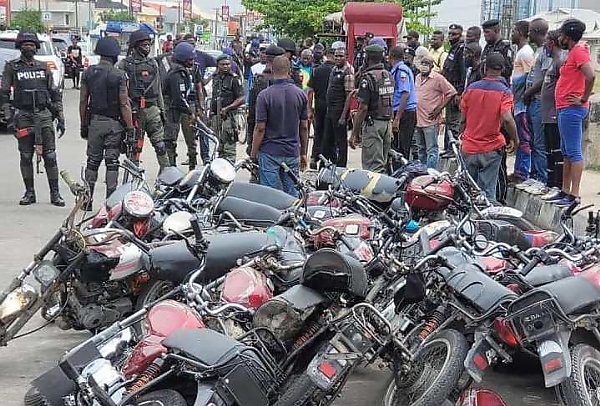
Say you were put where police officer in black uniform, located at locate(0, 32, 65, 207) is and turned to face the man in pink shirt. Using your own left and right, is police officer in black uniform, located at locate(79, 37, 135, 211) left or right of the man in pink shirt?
right

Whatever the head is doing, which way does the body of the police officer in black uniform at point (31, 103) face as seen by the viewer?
toward the camera

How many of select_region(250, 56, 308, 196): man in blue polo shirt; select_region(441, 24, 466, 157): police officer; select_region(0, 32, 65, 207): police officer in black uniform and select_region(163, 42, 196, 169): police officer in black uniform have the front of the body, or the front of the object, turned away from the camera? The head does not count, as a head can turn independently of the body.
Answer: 1

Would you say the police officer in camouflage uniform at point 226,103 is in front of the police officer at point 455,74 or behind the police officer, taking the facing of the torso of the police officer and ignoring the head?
in front

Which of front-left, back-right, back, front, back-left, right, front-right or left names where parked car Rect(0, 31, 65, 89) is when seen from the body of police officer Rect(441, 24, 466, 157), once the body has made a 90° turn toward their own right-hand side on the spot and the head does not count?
front

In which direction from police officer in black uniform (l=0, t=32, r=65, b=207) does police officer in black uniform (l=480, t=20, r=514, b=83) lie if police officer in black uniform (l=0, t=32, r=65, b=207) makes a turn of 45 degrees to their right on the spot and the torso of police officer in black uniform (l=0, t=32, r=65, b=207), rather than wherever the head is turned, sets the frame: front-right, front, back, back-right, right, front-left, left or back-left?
back-left

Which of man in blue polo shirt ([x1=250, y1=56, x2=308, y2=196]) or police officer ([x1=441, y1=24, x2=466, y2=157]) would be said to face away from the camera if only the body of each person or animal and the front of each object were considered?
the man in blue polo shirt

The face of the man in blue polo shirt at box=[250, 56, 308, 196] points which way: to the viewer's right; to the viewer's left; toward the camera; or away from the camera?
away from the camera

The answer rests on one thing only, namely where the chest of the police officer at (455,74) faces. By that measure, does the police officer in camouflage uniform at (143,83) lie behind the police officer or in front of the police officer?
in front

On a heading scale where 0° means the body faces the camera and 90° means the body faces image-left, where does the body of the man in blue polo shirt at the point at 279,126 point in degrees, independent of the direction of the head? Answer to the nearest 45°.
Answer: approximately 180°

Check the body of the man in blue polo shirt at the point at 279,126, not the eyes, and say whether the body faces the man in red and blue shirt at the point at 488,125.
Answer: no
